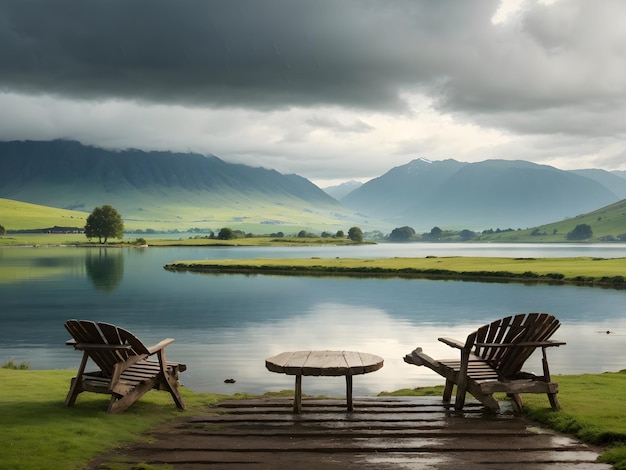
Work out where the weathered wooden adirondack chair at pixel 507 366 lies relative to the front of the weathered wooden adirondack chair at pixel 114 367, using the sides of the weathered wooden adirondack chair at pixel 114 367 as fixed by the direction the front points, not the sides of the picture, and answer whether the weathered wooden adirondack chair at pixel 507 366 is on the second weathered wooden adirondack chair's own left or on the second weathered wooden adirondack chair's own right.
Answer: on the second weathered wooden adirondack chair's own right

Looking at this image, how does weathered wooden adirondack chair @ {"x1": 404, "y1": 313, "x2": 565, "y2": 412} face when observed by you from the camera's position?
facing away from the viewer and to the left of the viewer

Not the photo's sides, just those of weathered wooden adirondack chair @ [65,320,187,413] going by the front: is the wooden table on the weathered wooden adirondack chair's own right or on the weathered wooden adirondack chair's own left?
on the weathered wooden adirondack chair's own right

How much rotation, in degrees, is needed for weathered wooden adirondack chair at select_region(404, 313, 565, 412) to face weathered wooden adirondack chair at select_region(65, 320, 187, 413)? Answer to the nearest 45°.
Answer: approximately 45° to its left

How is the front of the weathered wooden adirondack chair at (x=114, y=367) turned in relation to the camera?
facing away from the viewer and to the right of the viewer

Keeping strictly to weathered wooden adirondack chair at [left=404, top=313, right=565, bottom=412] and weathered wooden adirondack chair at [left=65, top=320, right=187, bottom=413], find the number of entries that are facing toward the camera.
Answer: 0
